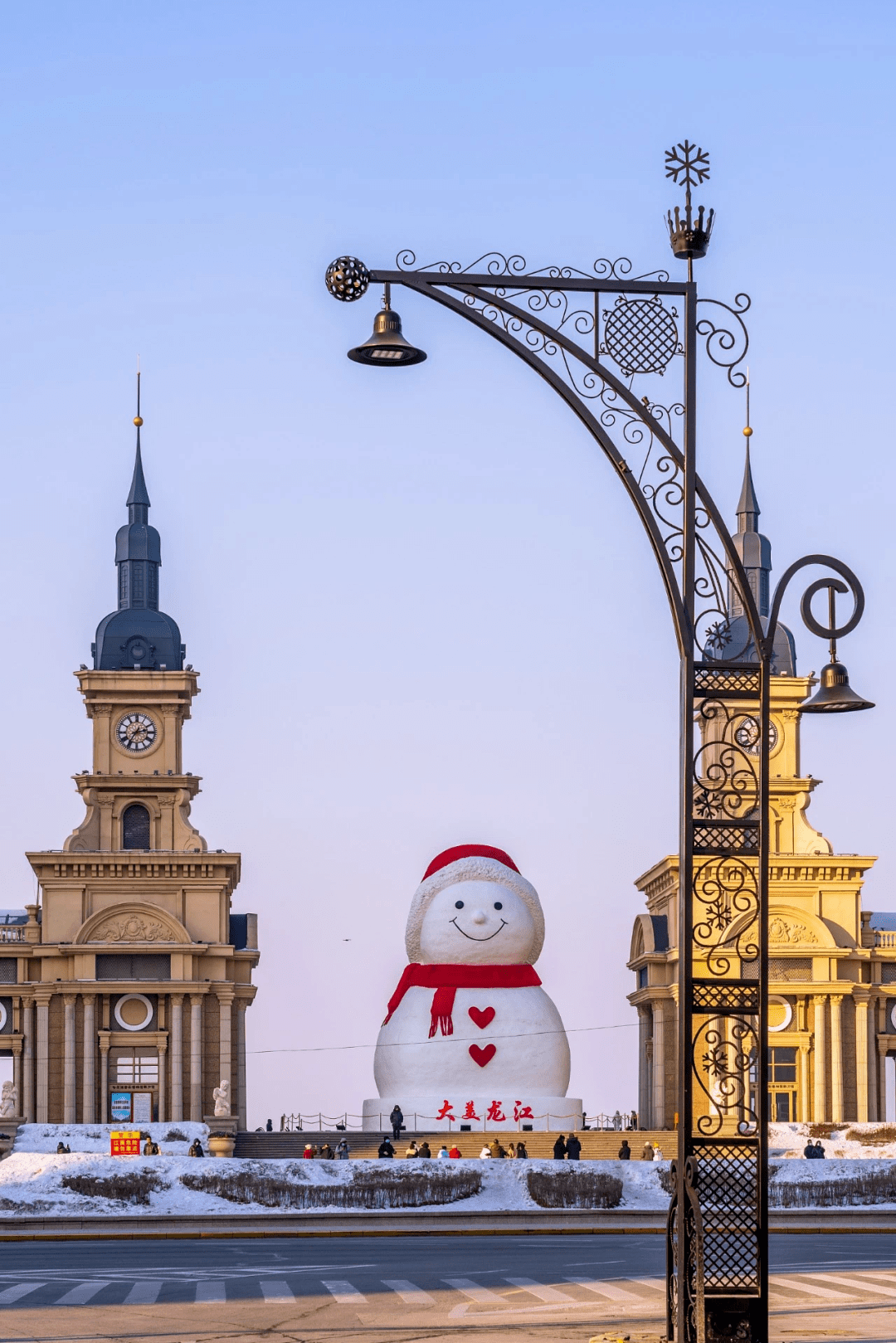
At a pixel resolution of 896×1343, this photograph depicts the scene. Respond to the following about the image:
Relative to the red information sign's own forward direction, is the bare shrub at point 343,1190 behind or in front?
in front

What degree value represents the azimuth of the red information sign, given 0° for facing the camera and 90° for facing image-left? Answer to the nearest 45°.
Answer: approximately 0°

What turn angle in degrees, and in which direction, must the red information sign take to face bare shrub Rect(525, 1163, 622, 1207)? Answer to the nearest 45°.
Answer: approximately 45° to its left

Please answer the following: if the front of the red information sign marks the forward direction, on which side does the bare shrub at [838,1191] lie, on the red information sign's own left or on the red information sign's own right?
on the red information sign's own left

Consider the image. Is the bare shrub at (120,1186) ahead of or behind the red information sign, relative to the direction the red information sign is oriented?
ahead
